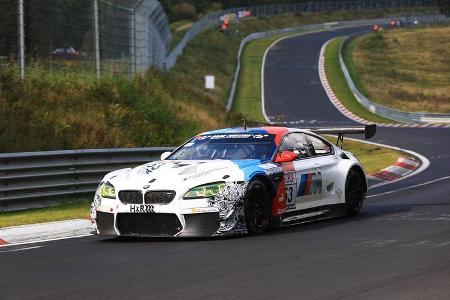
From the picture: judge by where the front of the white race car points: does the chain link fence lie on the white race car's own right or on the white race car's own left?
on the white race car's own right

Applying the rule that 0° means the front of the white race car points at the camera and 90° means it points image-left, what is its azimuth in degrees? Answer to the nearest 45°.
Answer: approximately 45°

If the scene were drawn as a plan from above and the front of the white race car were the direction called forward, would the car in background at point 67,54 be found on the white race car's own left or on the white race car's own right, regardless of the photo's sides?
on the white race car's own right
